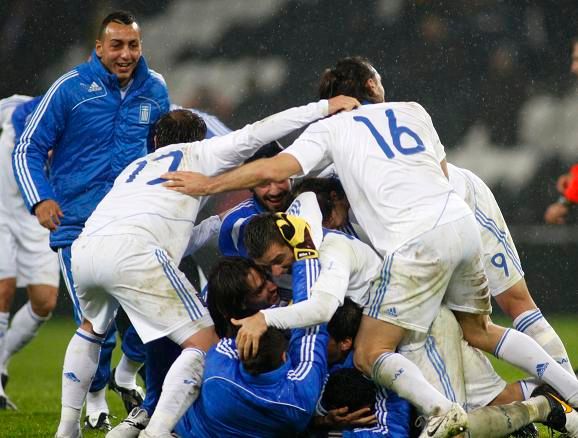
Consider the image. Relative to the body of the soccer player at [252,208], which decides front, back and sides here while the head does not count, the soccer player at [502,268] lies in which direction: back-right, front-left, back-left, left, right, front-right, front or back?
front-left

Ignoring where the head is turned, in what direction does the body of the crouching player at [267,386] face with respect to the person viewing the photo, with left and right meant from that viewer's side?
facing away from the viewer

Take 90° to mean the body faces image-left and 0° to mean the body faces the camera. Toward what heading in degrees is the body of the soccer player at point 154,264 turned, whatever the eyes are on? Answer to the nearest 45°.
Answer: approximately 225°

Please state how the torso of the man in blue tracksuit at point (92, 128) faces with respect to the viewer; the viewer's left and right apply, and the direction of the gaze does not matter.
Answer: facing the viewer and to the right of the viewer

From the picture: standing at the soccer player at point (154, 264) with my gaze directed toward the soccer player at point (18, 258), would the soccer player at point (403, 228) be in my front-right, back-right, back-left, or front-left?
back-right

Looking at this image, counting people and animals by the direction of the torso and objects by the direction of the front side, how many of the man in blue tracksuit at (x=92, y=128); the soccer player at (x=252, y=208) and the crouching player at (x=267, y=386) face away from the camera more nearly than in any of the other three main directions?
1

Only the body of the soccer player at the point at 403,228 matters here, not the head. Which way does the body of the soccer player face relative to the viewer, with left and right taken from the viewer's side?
facing away from the viewer and to the left of the viewer

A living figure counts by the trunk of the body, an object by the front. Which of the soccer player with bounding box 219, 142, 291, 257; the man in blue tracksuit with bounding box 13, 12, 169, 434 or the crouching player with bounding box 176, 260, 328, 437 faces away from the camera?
the crouching player

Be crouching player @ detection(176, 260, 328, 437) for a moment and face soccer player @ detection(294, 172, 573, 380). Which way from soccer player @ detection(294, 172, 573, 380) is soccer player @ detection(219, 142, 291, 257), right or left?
left

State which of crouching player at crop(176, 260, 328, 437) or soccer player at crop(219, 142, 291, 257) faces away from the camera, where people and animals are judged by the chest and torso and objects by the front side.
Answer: the crouching player

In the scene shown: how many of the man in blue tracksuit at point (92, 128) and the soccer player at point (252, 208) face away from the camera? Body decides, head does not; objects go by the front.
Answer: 0

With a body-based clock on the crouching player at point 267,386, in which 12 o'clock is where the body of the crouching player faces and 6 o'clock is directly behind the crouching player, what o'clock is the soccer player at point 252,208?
The soccer player is roughly at 12 o'clock from the crouching player.

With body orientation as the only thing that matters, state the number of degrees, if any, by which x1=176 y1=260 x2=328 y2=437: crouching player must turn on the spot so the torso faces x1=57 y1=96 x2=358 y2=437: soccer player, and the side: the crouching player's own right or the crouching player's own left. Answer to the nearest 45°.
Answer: approximately 45° to the crouching player's own left

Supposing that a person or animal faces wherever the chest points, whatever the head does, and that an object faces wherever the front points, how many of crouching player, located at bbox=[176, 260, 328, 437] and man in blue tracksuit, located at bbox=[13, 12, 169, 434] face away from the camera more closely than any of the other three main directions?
1

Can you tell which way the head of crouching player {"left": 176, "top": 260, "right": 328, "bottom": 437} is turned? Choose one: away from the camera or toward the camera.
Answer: away from the camera
